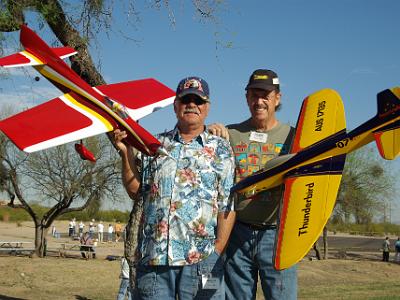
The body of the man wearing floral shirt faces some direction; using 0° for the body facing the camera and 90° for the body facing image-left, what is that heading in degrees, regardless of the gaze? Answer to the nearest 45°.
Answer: approximately 0°

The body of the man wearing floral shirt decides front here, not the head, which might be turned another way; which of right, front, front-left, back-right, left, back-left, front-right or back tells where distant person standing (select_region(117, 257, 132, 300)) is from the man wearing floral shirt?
back

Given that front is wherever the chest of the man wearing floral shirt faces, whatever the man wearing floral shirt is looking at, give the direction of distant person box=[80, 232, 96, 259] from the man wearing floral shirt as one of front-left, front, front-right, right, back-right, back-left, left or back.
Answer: back
